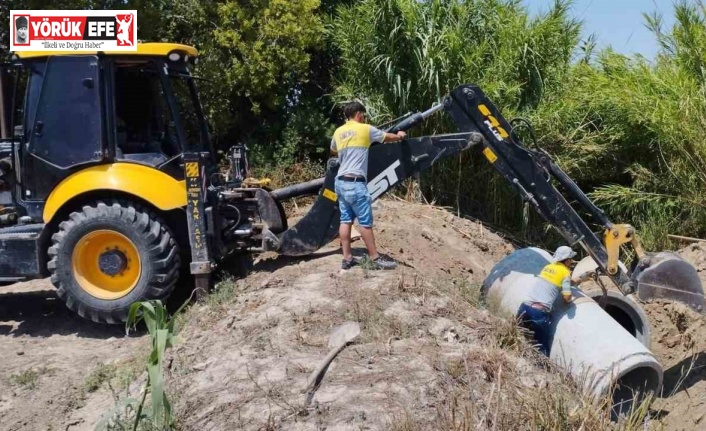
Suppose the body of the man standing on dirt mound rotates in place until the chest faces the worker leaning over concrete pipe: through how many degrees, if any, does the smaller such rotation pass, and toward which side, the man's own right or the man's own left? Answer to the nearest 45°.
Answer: approximately 90° to the man's own right

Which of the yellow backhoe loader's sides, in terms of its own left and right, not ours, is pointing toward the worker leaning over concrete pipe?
back

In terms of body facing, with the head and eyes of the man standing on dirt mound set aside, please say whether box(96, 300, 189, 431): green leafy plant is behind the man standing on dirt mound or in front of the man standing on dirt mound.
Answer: behind

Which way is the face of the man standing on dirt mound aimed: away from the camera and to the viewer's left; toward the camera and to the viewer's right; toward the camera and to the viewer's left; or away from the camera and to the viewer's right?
away from the camera and to the viewer's right

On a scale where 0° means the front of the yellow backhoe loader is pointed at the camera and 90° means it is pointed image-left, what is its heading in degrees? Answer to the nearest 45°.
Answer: approximately 90°

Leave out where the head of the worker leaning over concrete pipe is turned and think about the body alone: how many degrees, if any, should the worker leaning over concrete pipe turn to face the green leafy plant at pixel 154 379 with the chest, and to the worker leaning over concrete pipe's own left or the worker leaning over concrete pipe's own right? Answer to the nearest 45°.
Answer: approximately 180°

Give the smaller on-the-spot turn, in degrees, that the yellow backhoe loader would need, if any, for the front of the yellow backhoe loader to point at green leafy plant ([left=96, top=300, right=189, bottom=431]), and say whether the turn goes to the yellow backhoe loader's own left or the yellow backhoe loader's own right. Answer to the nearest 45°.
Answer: approximately 90° to the yellow backhoe loader's own left

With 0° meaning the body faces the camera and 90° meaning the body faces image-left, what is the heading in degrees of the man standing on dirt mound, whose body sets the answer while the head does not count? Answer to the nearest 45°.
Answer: approximately 225°

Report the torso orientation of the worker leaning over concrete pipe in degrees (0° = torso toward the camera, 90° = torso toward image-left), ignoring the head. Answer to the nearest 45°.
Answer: approximately 225°
